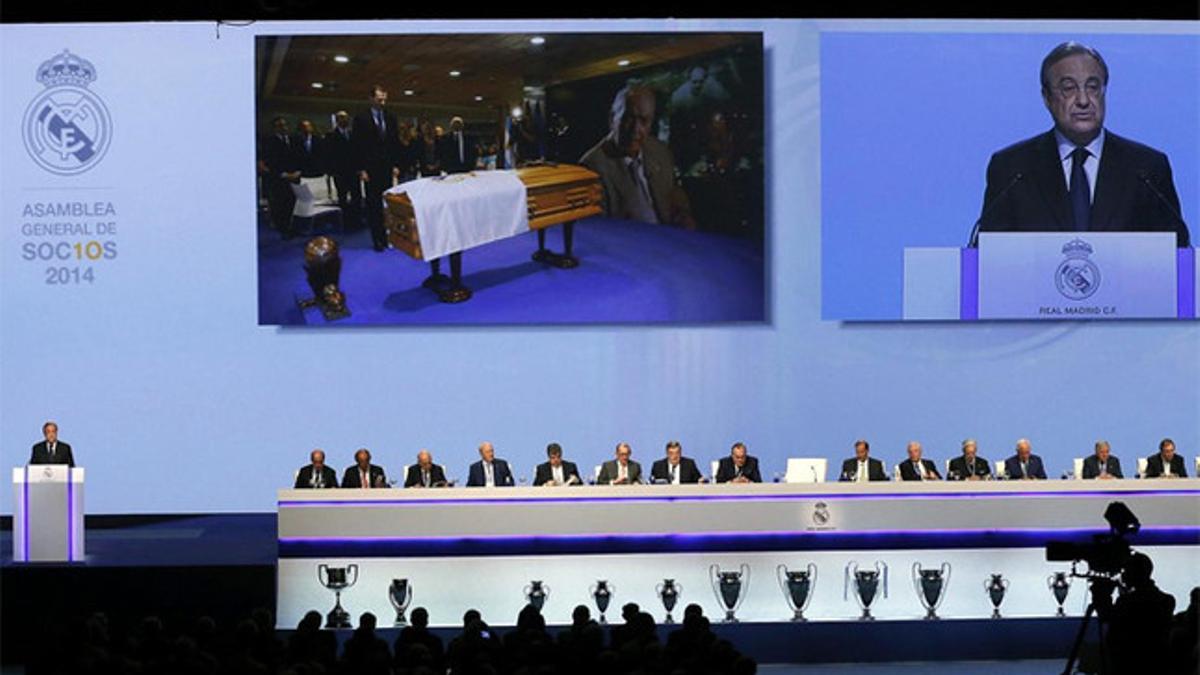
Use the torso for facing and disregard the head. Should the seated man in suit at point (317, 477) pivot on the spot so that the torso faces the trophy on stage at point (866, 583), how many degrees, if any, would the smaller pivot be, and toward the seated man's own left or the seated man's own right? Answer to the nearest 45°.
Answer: approximately 45° to the seated man's own left

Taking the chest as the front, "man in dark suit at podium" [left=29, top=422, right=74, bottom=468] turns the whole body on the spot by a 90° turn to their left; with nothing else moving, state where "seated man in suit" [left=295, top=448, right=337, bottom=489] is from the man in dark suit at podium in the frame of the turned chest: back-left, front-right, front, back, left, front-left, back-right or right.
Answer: front-right

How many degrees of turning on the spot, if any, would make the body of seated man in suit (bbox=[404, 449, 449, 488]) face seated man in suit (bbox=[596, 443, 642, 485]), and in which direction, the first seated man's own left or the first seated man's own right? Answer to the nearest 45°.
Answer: approximately 90° to the first seated man's own left

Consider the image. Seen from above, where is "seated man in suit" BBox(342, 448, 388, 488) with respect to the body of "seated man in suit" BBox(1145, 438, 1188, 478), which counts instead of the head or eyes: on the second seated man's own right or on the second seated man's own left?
on the second seated man's own right

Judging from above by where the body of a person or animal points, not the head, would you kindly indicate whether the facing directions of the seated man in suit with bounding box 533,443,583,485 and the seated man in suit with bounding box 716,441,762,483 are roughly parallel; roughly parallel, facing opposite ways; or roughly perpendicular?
roughly parallel

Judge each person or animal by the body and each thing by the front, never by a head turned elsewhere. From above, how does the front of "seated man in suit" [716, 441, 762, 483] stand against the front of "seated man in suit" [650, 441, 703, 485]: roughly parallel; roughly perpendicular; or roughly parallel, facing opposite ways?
roughly parallel

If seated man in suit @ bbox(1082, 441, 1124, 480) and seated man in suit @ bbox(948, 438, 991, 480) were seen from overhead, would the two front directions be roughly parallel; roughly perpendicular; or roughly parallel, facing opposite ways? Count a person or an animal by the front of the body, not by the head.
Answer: roughly parallel

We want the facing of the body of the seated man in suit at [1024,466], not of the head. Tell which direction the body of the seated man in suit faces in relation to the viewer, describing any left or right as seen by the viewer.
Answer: facing the viewer

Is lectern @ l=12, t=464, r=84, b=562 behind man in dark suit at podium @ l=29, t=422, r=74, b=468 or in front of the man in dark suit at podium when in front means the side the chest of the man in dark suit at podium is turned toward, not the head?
in front

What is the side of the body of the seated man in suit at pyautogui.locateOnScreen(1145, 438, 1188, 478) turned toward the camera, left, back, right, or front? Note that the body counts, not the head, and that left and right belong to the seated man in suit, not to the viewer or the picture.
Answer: front

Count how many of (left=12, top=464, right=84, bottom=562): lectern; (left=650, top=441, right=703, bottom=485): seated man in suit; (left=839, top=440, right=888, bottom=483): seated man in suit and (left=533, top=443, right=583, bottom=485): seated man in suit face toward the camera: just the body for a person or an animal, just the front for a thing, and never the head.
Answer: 4

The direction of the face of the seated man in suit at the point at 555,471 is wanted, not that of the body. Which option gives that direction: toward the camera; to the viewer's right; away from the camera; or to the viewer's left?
toward the camera

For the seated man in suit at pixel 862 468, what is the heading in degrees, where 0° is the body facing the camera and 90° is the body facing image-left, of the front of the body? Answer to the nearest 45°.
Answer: approximately 0°

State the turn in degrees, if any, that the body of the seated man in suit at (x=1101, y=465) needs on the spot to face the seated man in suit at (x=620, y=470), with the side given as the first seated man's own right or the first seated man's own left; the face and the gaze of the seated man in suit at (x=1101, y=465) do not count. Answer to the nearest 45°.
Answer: approximately 45° to the first seated man's own right

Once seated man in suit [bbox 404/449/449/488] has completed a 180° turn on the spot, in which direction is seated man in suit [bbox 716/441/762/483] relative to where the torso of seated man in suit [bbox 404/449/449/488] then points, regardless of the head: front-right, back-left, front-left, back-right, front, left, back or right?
right

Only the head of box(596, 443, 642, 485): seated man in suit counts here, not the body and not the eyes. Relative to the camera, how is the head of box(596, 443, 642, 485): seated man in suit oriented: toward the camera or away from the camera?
toward the camera

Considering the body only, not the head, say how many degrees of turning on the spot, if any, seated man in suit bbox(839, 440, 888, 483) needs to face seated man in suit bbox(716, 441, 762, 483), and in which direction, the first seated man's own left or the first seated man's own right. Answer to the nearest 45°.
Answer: approximately 45° to the first seated man's own right

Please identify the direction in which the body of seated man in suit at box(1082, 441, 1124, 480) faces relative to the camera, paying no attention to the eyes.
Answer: toward the camera

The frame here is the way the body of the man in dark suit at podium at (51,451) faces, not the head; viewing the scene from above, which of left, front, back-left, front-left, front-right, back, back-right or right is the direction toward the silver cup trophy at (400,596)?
front-left
